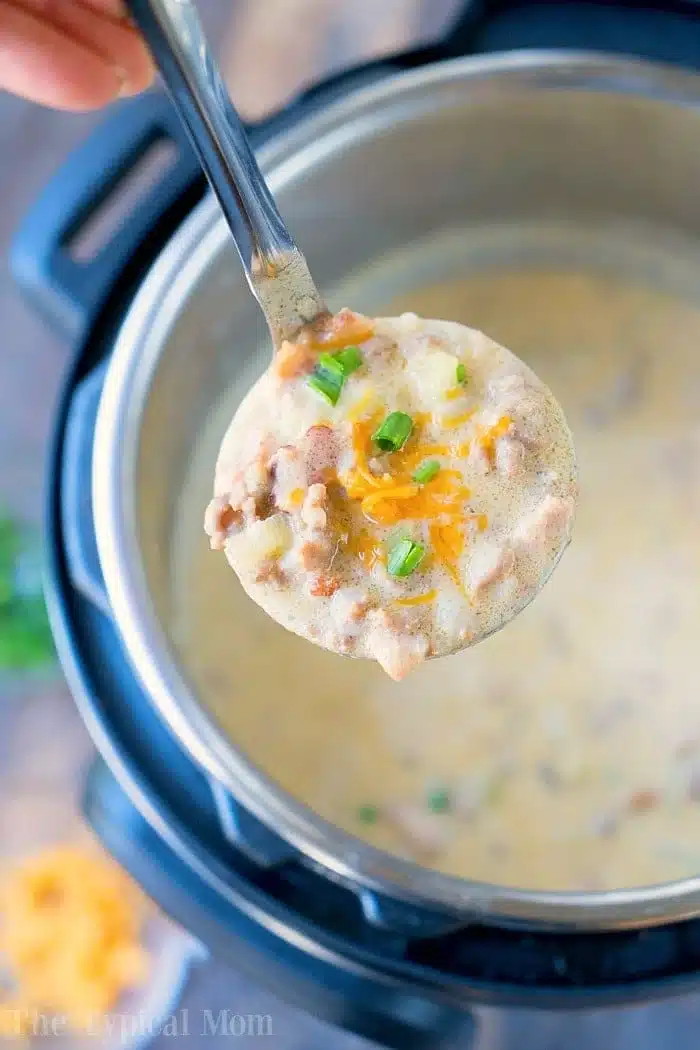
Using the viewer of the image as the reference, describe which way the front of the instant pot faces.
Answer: facing the viewer and to the left of the viewer
